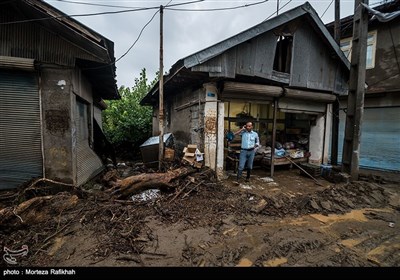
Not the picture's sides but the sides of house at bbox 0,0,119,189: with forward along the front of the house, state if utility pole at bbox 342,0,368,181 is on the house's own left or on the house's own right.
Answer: on the house's own left

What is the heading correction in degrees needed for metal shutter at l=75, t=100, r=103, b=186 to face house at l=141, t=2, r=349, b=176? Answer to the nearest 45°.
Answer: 0° — it already faces it

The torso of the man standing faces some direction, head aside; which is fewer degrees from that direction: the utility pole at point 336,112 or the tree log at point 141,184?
the tree log

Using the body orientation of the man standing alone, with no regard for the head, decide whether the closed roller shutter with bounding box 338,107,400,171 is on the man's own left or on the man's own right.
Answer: on the man's own left

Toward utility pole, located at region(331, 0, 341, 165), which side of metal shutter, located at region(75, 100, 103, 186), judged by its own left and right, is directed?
front

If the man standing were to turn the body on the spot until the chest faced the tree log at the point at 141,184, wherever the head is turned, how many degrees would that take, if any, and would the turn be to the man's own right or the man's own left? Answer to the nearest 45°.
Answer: approximately 45° to the man's own right

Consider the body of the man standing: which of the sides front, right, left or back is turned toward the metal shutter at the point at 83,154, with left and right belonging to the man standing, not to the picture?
right

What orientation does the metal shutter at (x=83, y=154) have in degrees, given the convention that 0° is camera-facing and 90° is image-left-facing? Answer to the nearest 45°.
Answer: approximately 270°
